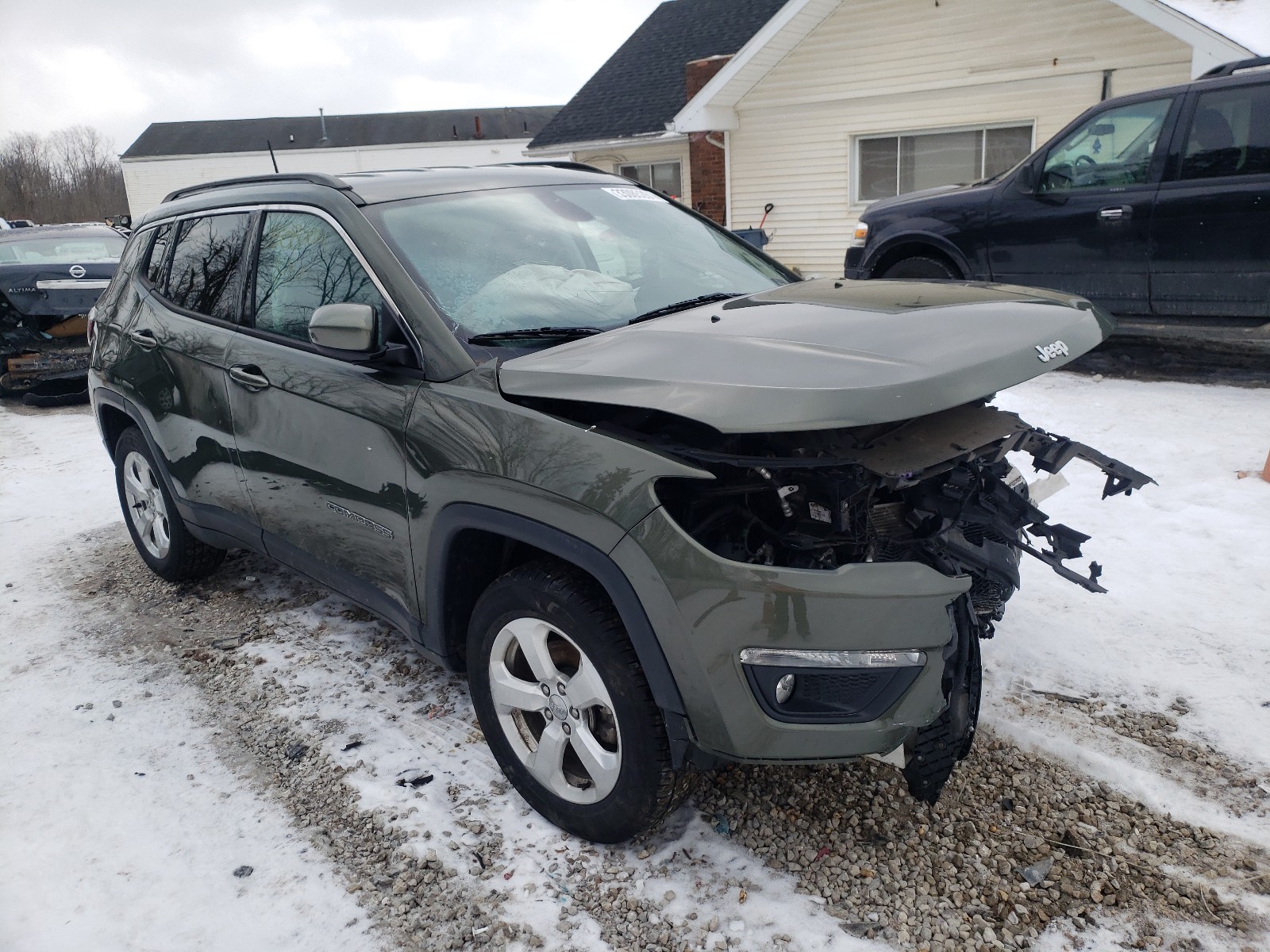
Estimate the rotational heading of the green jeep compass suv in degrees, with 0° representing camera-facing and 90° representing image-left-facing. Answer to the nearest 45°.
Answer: approximately 315°

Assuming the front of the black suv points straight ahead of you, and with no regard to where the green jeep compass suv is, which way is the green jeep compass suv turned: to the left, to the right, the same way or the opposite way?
the opposite way

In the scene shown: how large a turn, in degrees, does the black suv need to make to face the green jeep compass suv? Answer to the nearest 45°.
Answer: approximately 90° to its left

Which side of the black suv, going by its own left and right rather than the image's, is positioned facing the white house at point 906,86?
right

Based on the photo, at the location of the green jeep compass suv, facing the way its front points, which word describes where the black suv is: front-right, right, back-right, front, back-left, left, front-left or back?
left

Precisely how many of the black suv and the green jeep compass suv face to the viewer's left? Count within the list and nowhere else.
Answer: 1

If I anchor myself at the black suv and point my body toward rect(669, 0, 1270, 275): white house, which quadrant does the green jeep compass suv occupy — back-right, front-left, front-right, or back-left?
back-left

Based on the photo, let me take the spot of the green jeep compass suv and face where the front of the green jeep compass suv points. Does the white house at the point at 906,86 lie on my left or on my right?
on my left

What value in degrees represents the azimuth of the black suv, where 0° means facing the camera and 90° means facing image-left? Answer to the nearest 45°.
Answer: approximately 90°
